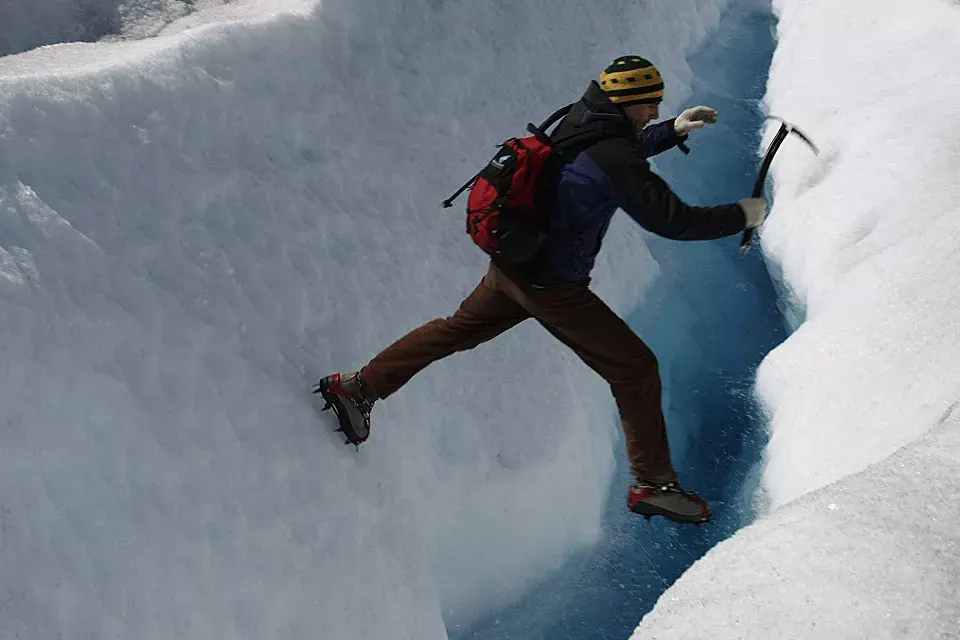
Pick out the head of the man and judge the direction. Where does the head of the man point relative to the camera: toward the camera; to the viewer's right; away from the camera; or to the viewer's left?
to the viewer's right

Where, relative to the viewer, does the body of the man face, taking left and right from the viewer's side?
facing to the right of the viewer
